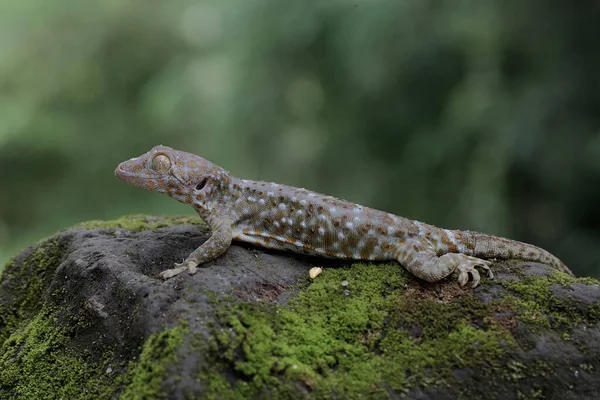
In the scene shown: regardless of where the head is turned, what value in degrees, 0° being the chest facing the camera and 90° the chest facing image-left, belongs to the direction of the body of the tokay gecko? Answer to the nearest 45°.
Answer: approximately 90°
